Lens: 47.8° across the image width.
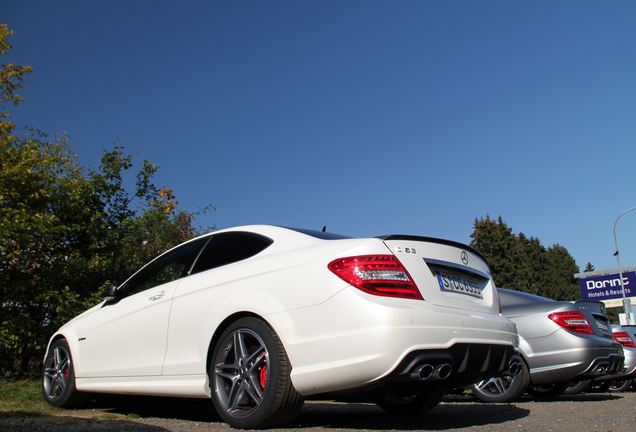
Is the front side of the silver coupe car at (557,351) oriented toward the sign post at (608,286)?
no

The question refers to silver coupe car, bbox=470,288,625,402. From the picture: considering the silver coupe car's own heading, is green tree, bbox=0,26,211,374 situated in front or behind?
in front

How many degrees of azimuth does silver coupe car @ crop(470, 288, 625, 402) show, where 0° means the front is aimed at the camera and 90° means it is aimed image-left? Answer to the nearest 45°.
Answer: approximately 135°

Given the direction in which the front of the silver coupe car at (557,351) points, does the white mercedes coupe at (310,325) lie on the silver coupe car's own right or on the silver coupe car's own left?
on the silver coupe car's own left

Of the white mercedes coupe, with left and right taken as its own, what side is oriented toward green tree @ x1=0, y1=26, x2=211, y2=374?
front

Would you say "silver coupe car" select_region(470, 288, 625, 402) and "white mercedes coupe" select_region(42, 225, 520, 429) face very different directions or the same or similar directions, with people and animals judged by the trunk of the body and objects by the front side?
same or similar directions

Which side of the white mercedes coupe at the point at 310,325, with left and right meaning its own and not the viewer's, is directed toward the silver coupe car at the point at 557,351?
right

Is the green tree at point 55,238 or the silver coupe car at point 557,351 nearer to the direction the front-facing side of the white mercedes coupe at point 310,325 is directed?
the green tree

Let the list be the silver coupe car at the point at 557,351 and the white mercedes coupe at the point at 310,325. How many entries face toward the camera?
0

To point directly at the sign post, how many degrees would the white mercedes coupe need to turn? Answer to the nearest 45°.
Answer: approximately 90° to its right

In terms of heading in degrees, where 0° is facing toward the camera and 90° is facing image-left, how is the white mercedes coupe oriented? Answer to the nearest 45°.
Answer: approximately 135°
